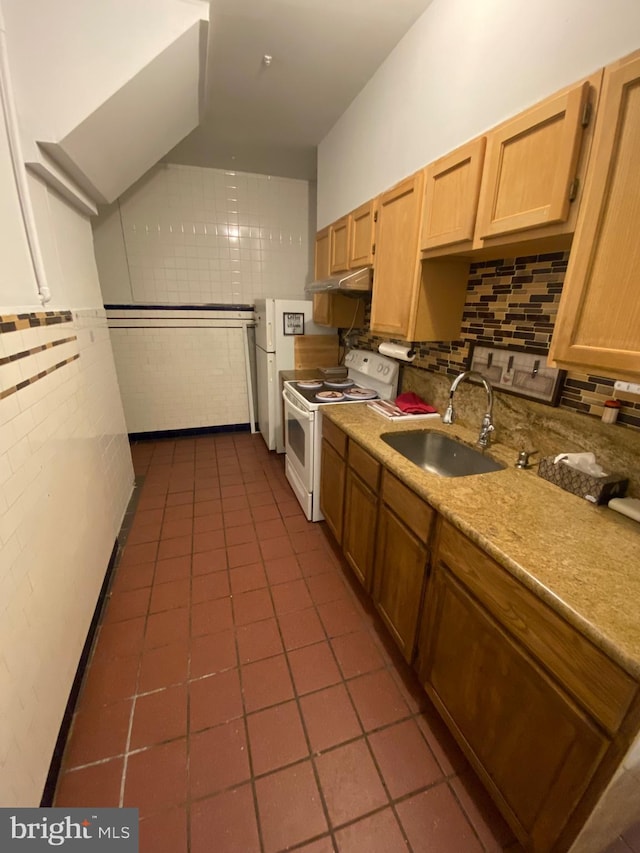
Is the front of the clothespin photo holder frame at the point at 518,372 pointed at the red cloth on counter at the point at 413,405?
no

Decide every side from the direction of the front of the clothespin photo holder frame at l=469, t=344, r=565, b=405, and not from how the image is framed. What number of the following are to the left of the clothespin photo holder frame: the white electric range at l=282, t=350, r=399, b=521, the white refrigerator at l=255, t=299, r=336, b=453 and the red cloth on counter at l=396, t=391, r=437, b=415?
0

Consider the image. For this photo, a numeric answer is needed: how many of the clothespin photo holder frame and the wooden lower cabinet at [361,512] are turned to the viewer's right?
0

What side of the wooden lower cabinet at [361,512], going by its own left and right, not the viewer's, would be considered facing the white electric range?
right

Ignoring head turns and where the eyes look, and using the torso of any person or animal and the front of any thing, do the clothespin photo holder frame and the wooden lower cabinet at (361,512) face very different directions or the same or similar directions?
same or similar directions

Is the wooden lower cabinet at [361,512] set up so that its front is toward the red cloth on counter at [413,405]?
no

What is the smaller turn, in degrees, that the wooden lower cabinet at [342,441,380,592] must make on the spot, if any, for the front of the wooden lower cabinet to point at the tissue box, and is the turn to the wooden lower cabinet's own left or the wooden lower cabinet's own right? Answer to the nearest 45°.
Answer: approximately 135° to the wooden lower cabinet's own left

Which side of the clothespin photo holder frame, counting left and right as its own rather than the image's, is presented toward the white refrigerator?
right

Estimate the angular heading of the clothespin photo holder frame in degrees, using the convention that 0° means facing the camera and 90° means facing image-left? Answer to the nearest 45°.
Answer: approximately 45°

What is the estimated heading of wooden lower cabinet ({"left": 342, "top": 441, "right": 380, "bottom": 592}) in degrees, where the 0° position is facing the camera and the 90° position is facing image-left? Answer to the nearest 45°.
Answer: approximately 90°

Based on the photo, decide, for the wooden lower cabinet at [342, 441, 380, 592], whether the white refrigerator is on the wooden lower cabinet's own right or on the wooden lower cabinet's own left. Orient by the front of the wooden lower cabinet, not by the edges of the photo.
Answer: on the wooden lower cabinet's own right
